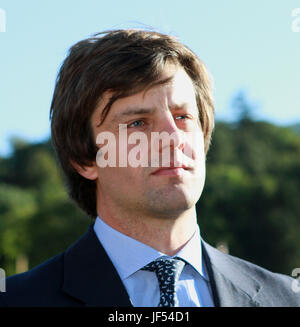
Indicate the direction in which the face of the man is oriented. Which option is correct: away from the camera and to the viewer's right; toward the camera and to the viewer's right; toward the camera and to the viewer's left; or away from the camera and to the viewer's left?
toward the camera and to the viewer's right

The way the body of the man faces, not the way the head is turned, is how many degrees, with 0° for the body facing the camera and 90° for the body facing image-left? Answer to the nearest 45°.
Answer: approximately 315°
